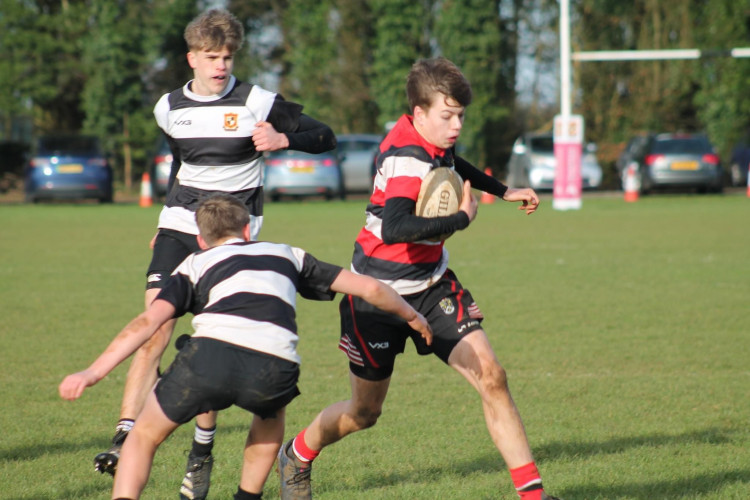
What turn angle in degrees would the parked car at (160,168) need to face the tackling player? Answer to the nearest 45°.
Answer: approximately 180°

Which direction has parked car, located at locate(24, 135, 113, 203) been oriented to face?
away from the camera

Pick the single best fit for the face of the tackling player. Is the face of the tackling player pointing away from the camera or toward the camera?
away from the camera

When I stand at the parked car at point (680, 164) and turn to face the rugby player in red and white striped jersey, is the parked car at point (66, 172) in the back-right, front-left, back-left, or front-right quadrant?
front-right

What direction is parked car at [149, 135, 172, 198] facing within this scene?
away from the camera

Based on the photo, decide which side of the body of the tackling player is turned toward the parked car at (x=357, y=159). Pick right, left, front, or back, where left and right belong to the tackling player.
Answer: front

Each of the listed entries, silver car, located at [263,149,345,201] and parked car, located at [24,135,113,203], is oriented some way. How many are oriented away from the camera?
2

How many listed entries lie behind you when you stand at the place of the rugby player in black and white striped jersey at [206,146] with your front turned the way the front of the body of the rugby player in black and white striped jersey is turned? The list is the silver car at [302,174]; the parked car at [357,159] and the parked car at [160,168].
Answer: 3

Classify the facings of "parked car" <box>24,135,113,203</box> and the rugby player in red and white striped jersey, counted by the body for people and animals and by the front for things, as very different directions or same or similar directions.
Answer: very different directions

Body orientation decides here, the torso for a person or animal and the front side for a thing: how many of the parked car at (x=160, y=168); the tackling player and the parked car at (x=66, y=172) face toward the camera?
0

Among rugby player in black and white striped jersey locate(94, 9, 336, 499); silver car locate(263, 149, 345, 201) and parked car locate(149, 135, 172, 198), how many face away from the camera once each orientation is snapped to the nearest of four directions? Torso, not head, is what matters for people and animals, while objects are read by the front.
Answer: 2

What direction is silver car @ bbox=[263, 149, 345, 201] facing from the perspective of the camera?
away from the camera

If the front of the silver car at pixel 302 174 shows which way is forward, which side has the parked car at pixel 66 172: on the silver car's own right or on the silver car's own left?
on the silver car's own left

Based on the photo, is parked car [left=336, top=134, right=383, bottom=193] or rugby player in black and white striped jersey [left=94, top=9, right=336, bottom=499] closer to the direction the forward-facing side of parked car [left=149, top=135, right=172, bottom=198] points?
the parked car

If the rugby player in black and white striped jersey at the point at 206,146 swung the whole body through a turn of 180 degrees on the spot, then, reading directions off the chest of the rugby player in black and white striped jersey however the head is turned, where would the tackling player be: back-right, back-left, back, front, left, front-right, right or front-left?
back

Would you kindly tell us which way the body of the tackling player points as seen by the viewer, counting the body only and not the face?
away from the camera

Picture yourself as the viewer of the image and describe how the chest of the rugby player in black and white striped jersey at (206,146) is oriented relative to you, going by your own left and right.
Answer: facing the viewer

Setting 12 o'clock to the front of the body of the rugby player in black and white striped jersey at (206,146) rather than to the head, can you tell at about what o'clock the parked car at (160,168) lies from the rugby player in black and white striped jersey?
The parked car is roughly at 6 o'clock from the rugby player in black and white striped jersey.
